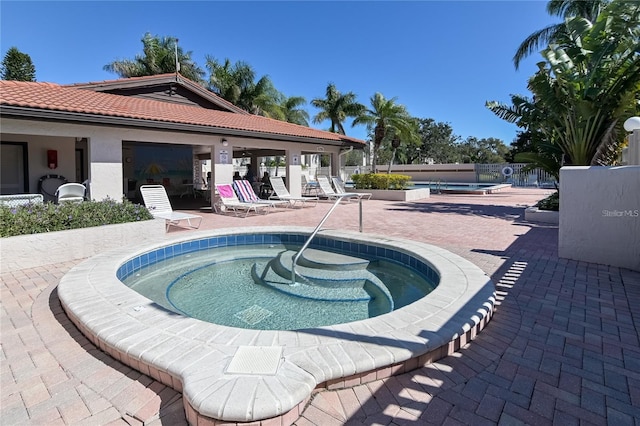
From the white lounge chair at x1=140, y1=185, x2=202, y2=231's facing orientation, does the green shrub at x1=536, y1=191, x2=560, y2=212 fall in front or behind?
in front

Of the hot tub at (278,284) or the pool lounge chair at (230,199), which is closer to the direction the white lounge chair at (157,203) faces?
the hot tub

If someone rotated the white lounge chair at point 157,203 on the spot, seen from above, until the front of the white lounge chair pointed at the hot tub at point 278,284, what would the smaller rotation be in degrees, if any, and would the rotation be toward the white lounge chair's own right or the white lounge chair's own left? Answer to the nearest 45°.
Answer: approximately 45° to the white lounge chair's own right

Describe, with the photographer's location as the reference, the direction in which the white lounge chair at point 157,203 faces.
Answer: facing the viewer and to the right of the viewer

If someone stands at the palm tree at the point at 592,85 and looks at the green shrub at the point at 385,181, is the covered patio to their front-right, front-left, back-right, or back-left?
front-left

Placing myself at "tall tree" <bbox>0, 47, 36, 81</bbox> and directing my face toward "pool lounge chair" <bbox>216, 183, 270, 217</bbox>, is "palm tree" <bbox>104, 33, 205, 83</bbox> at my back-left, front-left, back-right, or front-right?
front-left

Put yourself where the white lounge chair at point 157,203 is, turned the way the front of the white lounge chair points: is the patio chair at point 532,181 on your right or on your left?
on your left

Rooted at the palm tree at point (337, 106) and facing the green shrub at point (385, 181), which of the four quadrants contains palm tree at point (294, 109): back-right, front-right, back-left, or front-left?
back-right

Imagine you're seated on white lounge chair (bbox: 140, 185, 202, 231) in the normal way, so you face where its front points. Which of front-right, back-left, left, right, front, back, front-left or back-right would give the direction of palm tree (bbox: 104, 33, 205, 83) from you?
back-left

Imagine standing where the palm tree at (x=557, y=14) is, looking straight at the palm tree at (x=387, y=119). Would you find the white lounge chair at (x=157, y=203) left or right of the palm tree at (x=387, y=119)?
left

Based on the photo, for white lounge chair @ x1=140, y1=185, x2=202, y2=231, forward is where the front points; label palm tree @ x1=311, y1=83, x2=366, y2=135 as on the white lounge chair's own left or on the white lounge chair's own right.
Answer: on the white lounge chair's own left
